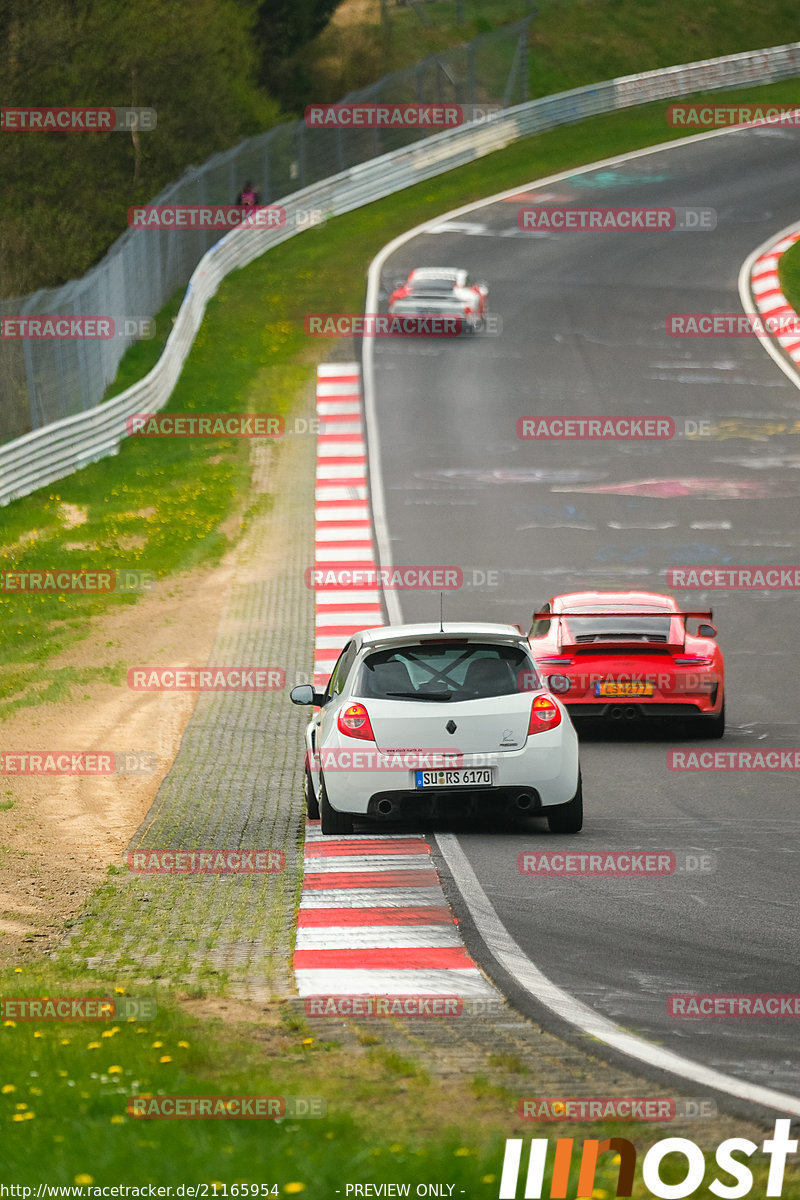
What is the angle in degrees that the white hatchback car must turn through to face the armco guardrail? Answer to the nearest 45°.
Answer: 0° — it already faces it

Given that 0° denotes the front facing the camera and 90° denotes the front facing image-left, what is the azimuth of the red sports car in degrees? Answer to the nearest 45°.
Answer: approximately 180°

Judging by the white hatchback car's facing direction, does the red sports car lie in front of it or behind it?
in front

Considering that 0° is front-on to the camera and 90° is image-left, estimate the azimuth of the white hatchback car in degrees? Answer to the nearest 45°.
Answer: approximately 180°

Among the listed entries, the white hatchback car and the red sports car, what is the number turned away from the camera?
2

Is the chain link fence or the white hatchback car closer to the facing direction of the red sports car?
the chain link fence

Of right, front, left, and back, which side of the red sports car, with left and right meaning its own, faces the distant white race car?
front
